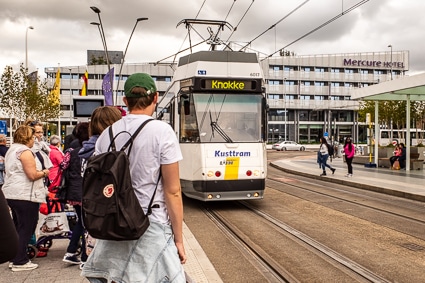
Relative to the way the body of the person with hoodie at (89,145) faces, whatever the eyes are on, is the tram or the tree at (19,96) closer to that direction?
the tram

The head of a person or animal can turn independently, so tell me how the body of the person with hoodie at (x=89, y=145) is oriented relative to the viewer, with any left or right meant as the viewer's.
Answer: facing away from the viewer and to the right of the viewer

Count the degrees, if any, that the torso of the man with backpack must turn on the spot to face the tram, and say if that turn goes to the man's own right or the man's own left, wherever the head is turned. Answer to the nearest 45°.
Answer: approximately 45° to the man's own left

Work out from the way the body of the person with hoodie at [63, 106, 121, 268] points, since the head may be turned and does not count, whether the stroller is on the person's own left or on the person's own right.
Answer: on the person's own left

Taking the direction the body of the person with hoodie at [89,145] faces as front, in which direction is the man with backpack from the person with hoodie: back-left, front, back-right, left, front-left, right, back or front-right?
back-right

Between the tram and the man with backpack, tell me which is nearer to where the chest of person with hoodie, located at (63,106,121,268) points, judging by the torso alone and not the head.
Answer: the tram

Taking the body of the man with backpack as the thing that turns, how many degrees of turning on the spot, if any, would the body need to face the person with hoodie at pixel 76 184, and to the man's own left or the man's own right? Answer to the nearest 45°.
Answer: approximately 45° to the man's own left

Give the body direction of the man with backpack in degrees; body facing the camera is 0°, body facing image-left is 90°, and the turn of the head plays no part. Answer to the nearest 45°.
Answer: approximately 225°

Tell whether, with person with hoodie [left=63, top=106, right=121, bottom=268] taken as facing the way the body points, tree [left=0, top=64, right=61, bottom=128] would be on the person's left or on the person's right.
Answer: on the person's left

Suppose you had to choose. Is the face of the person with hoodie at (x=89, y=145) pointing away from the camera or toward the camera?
away from the camera
